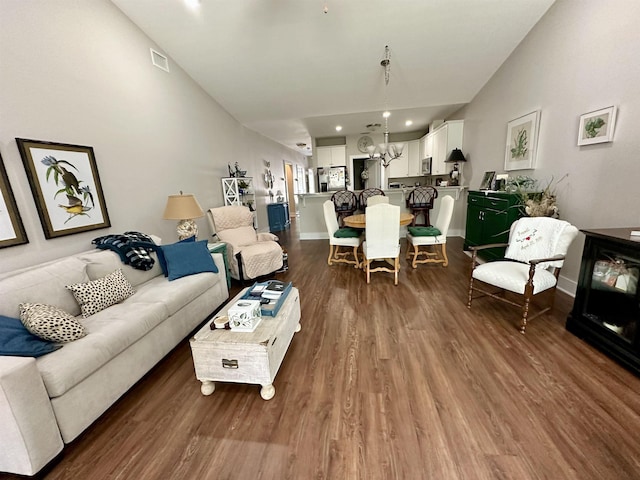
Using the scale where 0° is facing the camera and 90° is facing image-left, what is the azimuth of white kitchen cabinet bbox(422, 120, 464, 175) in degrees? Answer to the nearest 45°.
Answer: approximately 45°

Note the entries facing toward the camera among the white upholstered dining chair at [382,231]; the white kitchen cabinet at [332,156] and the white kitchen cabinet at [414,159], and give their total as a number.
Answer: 2

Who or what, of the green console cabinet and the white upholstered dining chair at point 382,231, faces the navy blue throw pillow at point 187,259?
the green console cabinet

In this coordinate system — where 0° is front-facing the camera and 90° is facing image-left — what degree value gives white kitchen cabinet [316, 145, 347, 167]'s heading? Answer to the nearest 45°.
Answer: approximately 0°

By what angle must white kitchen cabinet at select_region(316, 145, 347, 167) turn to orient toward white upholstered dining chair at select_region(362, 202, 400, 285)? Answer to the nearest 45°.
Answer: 0° — it already faces it

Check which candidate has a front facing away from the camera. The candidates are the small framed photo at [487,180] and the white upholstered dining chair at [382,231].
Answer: the white upholstered dining chair

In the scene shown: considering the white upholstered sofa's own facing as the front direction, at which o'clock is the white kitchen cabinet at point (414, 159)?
The white kitchen cabinet is roughly at 10 o'clock from the white upholstered sofa.

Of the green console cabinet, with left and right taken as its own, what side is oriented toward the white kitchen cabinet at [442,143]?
right

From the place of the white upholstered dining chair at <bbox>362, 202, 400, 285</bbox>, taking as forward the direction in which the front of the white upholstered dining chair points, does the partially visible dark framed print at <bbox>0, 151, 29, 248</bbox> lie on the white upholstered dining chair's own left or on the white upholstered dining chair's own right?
on the white upholstered dining chair's own left

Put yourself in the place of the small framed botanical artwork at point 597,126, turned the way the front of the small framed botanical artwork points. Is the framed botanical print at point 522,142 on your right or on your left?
on your right

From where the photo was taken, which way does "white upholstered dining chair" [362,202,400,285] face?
away from the camera

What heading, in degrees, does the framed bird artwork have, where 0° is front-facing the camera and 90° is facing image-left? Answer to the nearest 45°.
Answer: approximately 315°

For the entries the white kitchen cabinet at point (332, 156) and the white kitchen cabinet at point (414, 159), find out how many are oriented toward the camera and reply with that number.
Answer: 2
